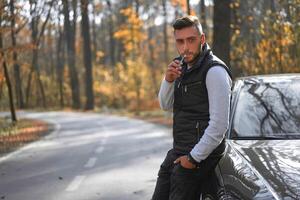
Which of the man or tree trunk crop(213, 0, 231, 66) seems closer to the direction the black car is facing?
the man

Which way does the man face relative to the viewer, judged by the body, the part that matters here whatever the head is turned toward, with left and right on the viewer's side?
facing the viewer and to the left of the viewer

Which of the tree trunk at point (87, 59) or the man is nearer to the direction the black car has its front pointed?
the man

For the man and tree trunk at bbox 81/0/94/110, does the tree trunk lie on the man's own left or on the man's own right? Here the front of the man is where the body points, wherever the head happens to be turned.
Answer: on the man's own right

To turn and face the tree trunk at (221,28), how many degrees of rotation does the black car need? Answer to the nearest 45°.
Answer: approximately 135° to its left

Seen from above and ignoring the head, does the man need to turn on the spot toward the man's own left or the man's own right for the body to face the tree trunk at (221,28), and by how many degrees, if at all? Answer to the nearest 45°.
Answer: approximately 135° to the man's own right

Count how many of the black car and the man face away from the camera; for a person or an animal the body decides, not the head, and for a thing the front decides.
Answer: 0

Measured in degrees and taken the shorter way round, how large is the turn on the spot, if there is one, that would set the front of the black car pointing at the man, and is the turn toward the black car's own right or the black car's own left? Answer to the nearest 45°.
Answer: approximately 90° to the black car's own right
